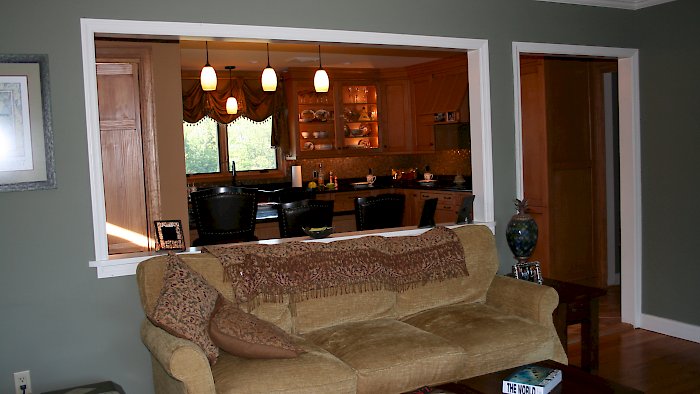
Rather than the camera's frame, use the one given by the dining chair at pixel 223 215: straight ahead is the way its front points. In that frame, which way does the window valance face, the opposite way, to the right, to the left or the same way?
the opposite way

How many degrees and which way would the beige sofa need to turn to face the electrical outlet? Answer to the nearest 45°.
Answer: approximately 135° to its right

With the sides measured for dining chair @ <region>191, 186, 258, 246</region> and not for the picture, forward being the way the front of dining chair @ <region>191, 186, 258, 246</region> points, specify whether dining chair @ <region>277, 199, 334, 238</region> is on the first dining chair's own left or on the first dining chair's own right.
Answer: on the first dining chair's own right

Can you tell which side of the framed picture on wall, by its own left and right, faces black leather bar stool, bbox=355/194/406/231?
left

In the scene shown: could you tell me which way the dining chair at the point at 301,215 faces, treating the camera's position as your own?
facing away from the viewer

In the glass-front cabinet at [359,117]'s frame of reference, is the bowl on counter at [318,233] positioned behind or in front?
in front

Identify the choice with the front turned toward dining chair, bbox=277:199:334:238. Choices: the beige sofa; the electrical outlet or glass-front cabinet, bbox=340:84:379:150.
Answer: the glass-front cabinet

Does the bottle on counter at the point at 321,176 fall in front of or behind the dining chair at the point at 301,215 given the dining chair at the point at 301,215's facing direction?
in front

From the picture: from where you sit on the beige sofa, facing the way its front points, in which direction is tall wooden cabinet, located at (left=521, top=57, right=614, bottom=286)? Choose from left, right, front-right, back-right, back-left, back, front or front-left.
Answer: left

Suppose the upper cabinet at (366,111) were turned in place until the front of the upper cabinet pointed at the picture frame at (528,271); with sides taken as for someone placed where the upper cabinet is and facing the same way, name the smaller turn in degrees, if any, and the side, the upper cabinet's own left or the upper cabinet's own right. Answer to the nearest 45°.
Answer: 0° — it already faces it

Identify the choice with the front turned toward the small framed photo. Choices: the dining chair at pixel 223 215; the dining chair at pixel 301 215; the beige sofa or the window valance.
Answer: the window valance

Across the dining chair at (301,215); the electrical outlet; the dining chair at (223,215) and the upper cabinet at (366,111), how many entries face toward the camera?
2

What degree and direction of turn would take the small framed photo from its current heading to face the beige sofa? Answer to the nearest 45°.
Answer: approximately 45° to its left

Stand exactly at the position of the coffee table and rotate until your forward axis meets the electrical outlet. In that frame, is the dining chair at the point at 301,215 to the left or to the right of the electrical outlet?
right

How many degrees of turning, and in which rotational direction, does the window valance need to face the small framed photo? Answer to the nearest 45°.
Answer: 0° — it already faces it

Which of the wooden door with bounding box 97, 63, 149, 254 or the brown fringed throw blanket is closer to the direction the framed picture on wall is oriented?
the brown fringed throw blanket
